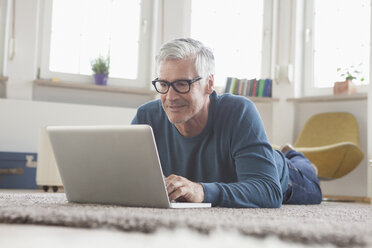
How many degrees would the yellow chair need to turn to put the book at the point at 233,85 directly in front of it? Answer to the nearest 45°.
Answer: approximately 45° to its right

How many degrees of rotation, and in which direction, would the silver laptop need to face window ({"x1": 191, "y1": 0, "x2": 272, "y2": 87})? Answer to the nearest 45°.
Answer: approximately 45° to its left

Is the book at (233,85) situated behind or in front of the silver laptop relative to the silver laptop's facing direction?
in front

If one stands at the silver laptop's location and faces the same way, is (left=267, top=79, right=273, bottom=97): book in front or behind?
in front

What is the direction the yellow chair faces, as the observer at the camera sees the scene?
facing the viewer and to the left of the viewer

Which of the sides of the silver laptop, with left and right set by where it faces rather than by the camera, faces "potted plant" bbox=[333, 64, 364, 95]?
front

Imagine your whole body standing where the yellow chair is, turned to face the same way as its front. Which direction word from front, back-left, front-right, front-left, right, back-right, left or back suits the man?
front-left

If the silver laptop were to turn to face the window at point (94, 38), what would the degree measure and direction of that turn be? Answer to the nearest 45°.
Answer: approximately 45° to its left

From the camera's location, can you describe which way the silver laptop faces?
facing away from the viewer and to the right of the viewer
